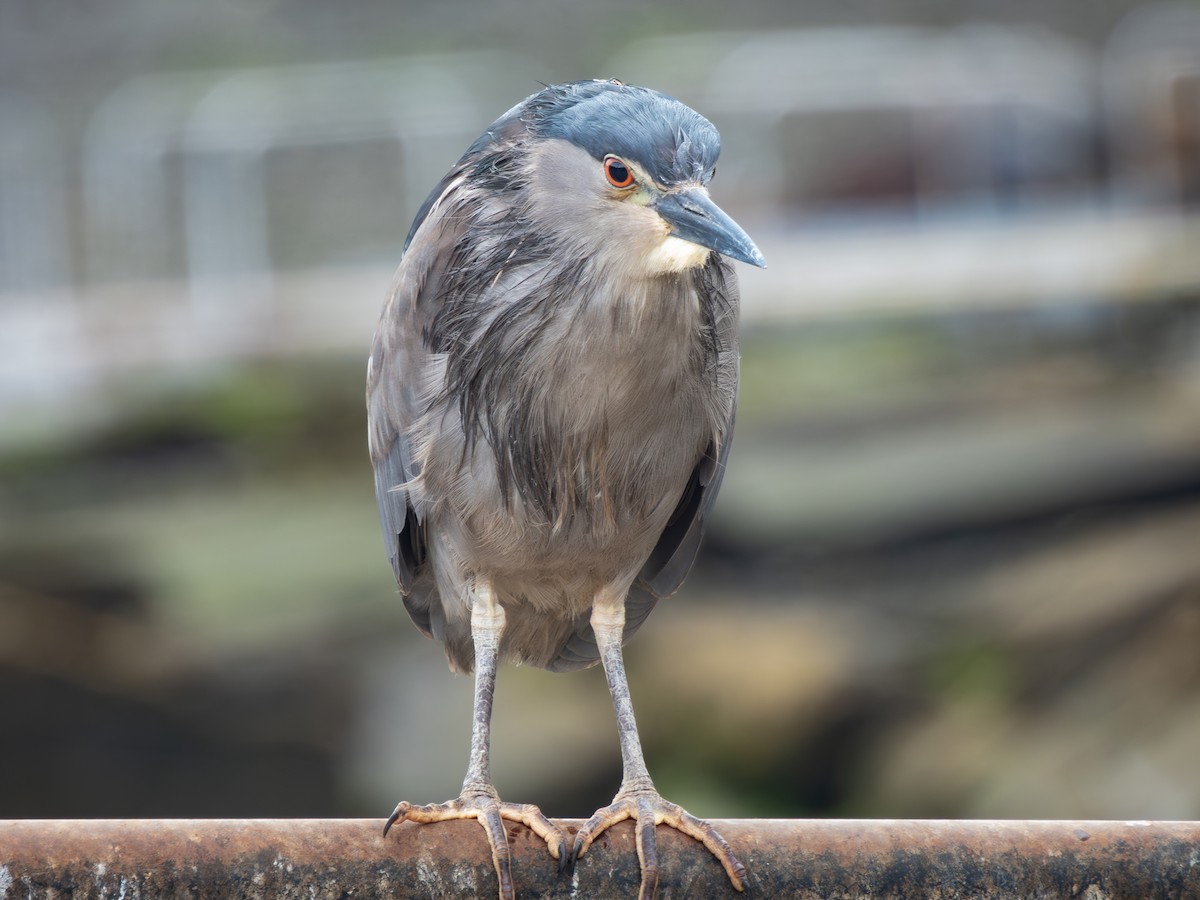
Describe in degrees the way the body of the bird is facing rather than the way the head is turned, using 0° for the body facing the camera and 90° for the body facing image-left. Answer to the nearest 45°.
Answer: approximately 0°
